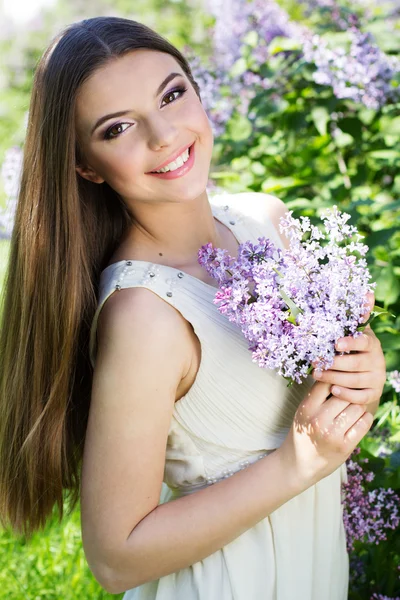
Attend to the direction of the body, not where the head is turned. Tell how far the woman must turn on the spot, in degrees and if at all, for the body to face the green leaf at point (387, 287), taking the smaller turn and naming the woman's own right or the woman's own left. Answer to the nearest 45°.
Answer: approximately 90° to the woman's own left

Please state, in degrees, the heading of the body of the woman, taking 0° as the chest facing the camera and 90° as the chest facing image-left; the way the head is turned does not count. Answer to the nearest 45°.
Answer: approximately 315°

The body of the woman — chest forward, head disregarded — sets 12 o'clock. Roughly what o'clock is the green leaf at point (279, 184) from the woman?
The green leaf is roughly at 8 o'clock from the woman.

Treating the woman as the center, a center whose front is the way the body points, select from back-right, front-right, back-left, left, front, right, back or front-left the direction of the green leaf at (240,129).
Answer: back-left
